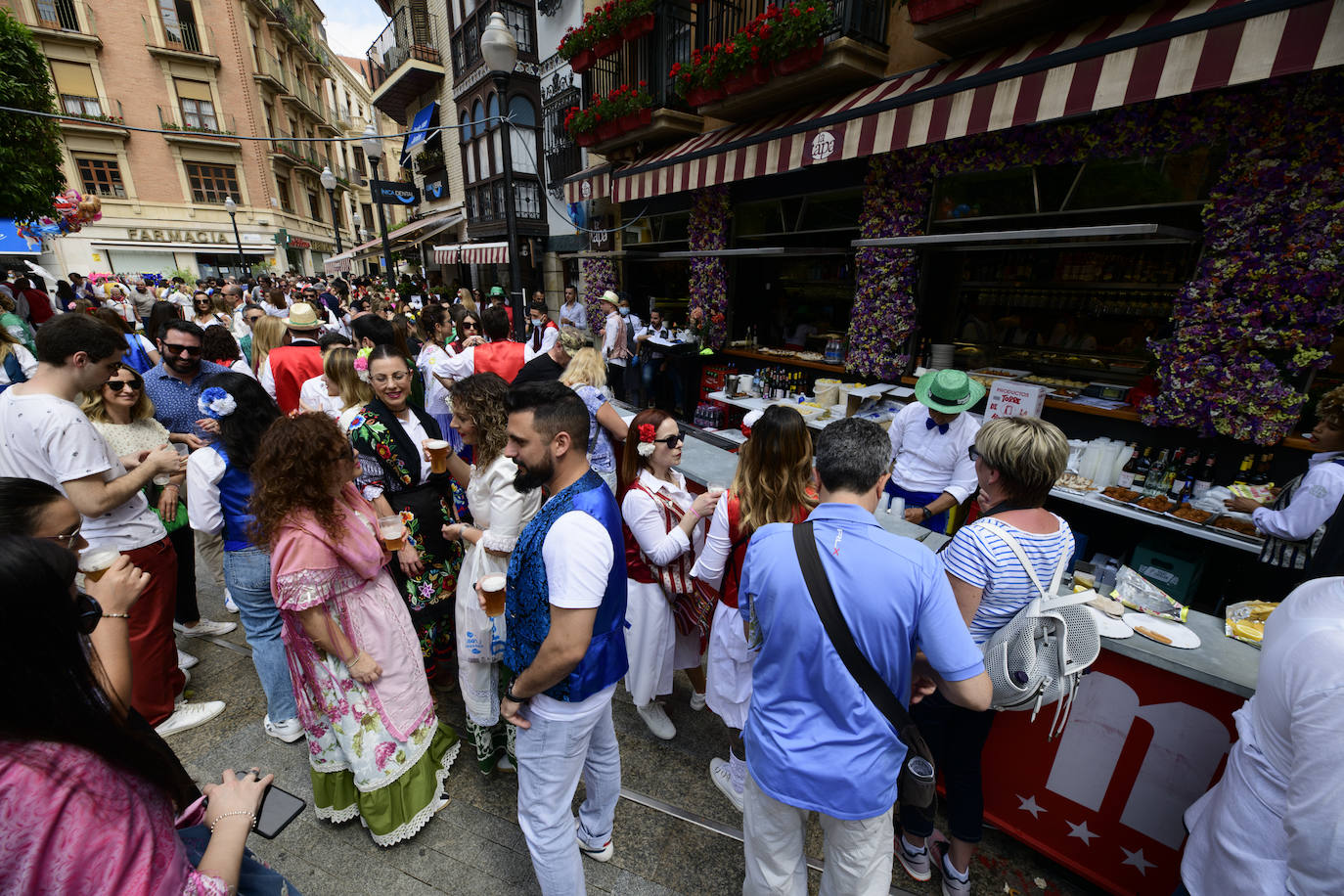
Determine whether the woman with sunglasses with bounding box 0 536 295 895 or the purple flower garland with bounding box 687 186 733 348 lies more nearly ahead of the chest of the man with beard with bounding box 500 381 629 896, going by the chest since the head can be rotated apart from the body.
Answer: the woman with sunglasses

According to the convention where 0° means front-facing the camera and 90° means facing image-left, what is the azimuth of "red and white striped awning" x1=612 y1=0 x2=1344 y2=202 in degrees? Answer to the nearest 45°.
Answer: approximately 45°

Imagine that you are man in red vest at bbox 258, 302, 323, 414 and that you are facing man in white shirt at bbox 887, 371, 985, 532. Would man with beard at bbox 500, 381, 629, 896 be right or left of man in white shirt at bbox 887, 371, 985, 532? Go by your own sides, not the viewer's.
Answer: right

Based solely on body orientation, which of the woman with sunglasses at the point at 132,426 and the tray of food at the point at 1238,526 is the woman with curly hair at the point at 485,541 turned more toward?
the woman with sunglasses

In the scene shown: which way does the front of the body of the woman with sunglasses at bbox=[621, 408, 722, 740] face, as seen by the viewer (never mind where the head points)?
to the viewer's right

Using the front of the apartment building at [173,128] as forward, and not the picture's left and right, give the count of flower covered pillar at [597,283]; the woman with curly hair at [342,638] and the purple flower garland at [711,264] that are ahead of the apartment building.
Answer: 3

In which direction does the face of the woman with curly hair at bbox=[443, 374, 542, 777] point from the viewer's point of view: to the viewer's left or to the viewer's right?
to the viewer's left

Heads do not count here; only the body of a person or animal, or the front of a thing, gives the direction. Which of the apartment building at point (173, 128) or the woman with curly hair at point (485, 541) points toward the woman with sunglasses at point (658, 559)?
the apartment building

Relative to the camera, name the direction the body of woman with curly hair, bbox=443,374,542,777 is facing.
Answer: to the viewer's left

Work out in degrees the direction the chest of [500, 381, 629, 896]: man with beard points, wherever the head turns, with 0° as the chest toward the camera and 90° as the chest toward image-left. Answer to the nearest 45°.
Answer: approximately 90°

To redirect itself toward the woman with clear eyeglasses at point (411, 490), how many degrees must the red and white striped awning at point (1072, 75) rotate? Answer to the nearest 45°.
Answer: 0° — it already faces them

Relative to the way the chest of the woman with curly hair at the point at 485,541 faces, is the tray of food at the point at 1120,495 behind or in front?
behind

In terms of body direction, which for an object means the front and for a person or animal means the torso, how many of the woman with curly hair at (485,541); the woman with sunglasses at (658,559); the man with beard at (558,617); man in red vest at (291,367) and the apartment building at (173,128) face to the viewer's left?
2
